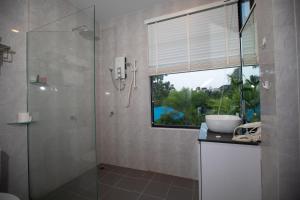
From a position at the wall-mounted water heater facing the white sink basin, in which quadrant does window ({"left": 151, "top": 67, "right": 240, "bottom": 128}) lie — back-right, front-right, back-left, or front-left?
front-left

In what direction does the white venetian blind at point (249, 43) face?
to the viewer's left

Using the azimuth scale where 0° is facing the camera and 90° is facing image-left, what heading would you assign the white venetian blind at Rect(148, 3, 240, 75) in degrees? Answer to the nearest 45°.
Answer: approximately 45°

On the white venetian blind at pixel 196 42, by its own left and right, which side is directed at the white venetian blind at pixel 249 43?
left

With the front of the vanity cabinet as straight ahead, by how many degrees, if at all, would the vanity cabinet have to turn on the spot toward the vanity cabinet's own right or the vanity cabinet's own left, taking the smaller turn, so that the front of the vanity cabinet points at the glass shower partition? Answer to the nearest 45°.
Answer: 0° — it already faces it
